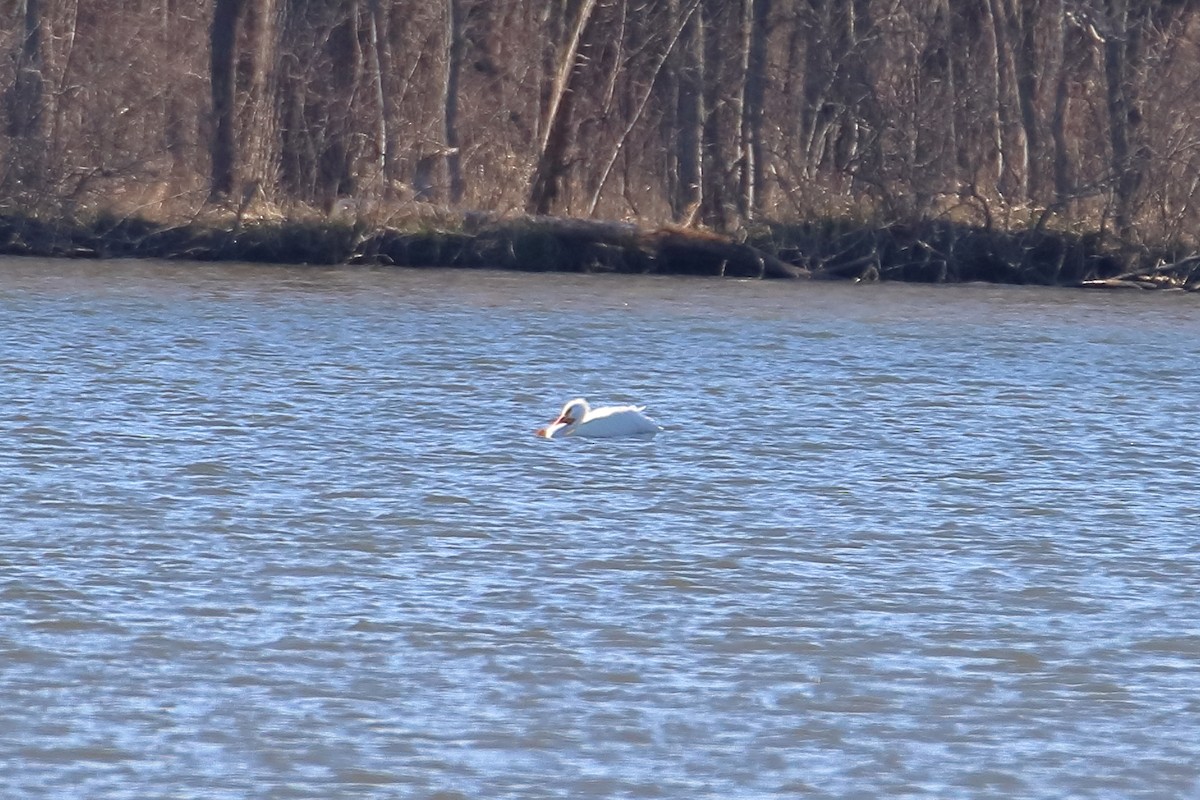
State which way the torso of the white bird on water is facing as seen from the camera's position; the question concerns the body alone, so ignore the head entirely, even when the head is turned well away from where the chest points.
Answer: to the viewer's left
